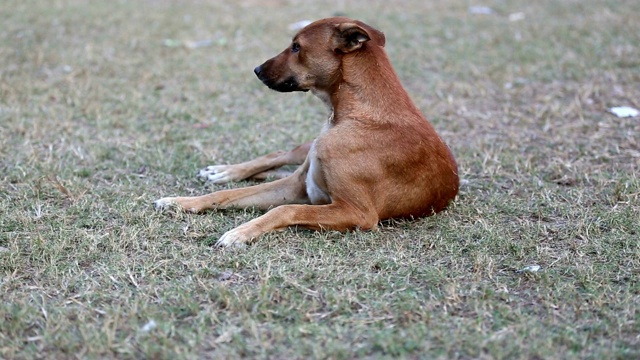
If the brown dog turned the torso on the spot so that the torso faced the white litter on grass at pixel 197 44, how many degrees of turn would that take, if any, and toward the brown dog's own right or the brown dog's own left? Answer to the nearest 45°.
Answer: approximately 90° to the brown dog's own right

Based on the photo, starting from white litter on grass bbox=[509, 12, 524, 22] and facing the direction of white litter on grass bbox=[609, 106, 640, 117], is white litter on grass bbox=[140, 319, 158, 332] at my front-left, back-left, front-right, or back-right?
front-right

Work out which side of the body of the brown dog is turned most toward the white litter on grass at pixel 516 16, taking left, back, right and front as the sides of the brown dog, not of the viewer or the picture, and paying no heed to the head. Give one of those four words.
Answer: right

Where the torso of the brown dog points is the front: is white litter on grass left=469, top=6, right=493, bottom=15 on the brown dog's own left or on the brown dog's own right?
on the brown dog's own right

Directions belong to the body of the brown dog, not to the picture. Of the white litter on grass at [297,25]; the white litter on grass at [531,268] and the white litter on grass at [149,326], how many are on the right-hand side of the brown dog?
1

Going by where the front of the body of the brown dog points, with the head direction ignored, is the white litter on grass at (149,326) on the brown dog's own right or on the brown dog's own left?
on the brown dog's own left

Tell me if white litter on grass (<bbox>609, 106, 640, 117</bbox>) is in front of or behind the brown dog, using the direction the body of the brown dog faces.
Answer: behind

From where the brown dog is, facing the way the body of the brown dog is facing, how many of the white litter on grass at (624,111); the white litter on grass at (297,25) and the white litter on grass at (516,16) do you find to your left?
0

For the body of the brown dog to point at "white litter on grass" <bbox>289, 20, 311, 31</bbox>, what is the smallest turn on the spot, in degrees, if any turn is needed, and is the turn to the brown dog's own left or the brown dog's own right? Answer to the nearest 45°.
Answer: approximately 90° to the brown dog's own right

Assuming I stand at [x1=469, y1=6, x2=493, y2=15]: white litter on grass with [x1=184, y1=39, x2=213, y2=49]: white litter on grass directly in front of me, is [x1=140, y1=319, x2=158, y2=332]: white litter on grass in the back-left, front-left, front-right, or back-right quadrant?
front-left

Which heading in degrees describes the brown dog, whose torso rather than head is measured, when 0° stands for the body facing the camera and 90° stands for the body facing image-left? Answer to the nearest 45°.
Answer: approximately 90°

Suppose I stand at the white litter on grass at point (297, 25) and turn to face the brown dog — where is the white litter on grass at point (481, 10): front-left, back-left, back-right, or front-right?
back-left
